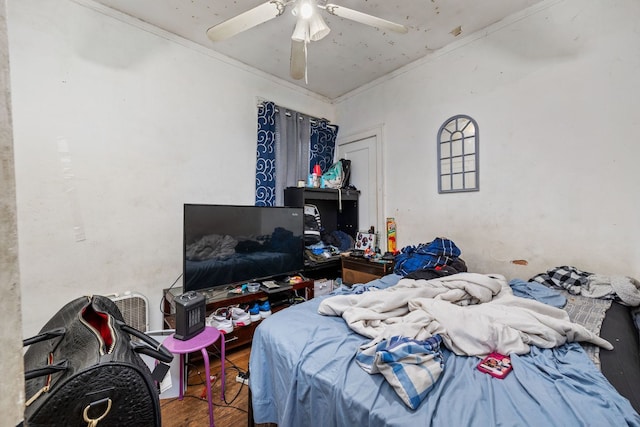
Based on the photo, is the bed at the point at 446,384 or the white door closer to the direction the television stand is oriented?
the bed

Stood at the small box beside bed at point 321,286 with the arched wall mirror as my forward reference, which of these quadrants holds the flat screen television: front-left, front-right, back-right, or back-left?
back-right

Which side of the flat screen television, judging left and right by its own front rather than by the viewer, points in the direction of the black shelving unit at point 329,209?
left

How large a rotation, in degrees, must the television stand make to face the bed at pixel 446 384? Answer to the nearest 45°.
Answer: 0° — it already faces it

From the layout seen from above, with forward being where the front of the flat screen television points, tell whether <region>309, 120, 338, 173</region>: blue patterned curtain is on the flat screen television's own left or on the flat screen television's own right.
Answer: on the flat screen television's own left

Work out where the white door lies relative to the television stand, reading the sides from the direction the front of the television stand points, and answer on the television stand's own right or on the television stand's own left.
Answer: on the television stand's own left

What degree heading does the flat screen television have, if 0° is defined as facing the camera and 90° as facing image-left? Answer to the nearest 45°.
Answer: approximately 315°

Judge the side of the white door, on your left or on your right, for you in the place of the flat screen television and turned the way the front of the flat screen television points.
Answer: on your left

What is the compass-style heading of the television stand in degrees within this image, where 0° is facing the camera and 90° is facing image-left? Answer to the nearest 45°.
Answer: approximately 315°
